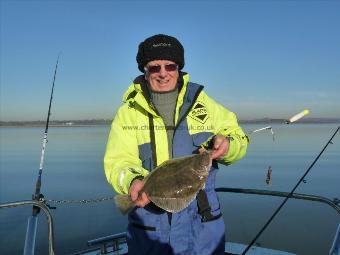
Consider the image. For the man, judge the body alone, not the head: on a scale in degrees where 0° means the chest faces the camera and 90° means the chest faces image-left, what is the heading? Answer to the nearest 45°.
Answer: approximately 0°
